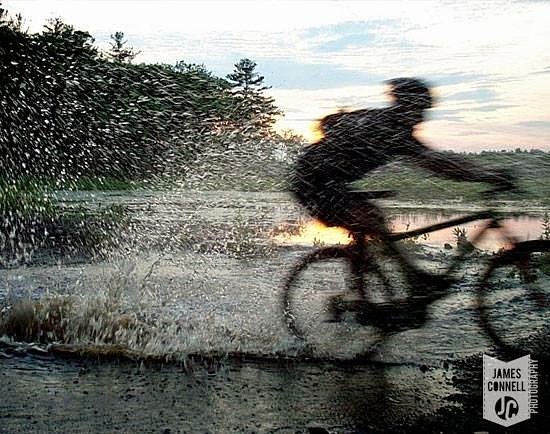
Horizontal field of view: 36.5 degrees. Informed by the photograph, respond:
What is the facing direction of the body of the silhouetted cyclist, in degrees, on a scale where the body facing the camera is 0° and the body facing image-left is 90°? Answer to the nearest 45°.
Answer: approximately 270°

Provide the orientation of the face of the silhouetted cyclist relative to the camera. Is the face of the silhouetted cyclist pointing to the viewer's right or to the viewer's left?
to the viewer's right

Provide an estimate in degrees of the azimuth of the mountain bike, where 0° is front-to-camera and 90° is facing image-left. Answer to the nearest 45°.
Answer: approximately 270°
